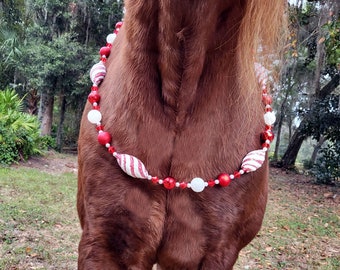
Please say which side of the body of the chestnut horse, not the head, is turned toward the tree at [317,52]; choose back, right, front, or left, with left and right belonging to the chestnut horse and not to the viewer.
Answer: back

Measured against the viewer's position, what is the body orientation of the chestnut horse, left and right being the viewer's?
facing the viewer

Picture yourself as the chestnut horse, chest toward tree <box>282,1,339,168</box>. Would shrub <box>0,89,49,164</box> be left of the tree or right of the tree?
left

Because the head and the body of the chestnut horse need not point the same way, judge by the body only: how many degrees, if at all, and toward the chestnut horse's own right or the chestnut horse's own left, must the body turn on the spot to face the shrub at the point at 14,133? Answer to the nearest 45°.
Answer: approximately 135° to the chestnut horse's own right

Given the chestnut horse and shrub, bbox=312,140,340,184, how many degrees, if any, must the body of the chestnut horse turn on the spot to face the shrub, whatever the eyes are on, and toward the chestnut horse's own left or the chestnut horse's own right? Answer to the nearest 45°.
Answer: approximately 135° to the chestnut horse's own left
